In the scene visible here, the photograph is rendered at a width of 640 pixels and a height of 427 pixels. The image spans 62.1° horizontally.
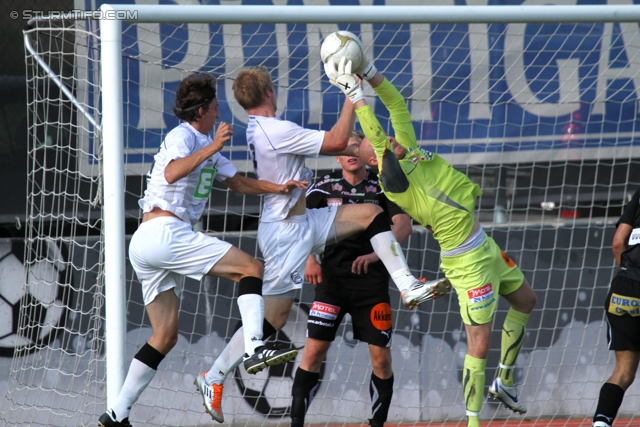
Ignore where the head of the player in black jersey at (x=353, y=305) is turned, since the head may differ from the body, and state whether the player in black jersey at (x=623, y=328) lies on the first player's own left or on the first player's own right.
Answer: on the first player's own left

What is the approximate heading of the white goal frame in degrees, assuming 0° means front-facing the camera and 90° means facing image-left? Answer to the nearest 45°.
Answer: approximately 0°

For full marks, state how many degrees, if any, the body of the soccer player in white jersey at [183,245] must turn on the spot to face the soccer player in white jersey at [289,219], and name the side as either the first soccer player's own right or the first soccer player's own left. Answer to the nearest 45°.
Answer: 0° — they already face them

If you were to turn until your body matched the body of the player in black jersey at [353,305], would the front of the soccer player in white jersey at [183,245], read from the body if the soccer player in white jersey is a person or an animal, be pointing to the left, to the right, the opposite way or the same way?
to the left

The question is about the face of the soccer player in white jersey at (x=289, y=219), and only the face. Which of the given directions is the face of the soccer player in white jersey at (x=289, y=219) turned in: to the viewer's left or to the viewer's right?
to the viewer's right

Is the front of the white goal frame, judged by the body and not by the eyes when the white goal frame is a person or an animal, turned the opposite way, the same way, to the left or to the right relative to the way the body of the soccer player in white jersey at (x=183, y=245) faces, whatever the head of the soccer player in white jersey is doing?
to the right

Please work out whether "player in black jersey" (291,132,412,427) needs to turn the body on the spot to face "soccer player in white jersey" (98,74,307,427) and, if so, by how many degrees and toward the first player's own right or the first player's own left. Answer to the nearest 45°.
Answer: approximately 45° to the first player's own right

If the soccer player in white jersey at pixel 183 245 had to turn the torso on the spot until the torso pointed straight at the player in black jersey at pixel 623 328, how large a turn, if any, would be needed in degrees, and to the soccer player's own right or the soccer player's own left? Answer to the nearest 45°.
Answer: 0° — they already face them

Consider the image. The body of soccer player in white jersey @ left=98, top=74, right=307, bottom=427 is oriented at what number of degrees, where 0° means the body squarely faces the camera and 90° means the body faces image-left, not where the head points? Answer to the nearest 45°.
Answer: approximately 270°

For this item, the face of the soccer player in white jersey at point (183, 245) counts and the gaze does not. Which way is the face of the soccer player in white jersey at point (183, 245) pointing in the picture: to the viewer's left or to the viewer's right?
to the viewer's right

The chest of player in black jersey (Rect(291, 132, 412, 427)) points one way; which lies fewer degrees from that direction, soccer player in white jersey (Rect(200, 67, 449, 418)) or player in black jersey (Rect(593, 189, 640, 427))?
the soccer player in white jersey
